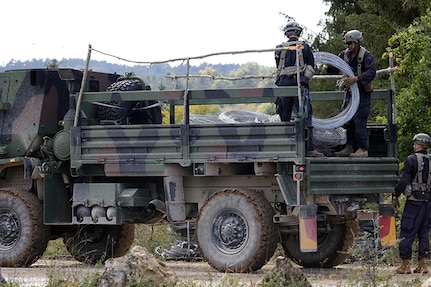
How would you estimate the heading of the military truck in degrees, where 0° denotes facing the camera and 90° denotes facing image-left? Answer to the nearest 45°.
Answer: approximately 135°
